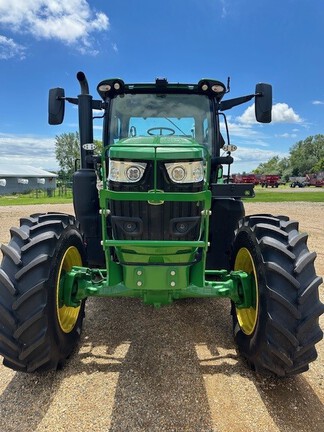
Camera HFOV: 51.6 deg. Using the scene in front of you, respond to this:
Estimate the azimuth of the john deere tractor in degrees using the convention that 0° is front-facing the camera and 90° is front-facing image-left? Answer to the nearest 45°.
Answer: approximately 0°
